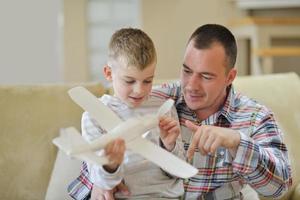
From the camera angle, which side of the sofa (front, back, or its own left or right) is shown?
front

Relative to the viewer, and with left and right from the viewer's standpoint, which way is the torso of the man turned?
facing the viewer and to the left of the viewer

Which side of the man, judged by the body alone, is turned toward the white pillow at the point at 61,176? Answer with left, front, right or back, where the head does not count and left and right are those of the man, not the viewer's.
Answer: right

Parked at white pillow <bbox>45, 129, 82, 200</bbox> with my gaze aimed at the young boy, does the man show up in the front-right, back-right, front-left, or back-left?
front-left

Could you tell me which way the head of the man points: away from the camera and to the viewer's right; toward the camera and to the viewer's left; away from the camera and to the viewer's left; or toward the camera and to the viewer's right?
toward the camera and to the viewer's left
